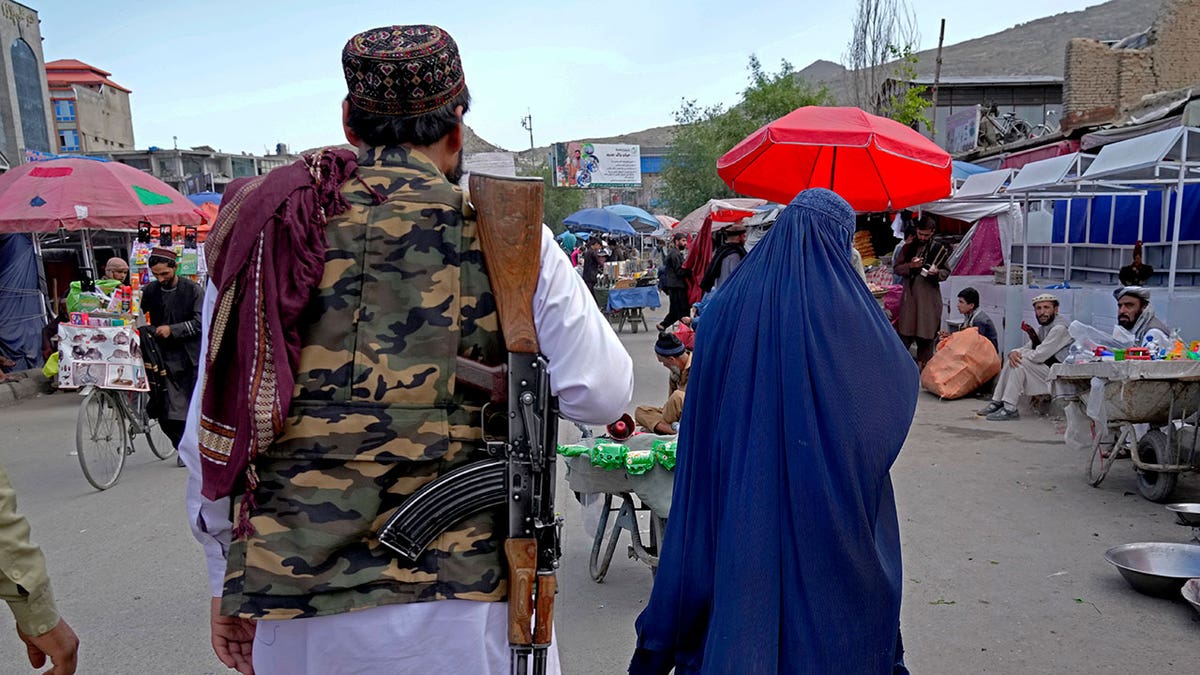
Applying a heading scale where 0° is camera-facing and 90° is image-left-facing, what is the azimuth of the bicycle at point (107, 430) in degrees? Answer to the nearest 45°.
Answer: approximately 45°

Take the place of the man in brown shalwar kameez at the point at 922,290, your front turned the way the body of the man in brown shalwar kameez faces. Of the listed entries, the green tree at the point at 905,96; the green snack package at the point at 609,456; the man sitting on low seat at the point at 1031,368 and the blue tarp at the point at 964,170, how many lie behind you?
2

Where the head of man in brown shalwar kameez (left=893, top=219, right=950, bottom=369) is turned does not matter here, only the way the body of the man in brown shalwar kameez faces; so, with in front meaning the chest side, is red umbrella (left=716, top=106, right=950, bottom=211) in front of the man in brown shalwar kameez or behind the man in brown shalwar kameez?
in front

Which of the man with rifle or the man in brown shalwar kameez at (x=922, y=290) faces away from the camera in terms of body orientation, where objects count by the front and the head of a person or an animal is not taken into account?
the man with rifle

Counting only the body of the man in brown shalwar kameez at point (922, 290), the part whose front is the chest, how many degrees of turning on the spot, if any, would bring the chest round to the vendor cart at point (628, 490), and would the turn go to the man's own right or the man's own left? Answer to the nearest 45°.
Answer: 0° — they already face it

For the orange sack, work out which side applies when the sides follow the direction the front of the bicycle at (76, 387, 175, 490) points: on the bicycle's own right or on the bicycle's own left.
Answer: on the bicycle's own left

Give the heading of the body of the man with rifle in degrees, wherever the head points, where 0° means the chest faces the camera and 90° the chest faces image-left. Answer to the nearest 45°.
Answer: approximately 180°

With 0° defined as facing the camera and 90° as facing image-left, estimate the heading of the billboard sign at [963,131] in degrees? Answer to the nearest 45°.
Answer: approximately 45°

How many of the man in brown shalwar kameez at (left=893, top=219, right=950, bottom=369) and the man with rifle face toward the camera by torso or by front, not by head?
1

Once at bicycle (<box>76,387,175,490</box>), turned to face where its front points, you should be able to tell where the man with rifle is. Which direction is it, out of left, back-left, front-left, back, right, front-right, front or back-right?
front-left

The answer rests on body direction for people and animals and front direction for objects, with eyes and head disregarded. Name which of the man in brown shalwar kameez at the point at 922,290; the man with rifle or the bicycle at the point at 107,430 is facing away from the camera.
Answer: the man with rifle
